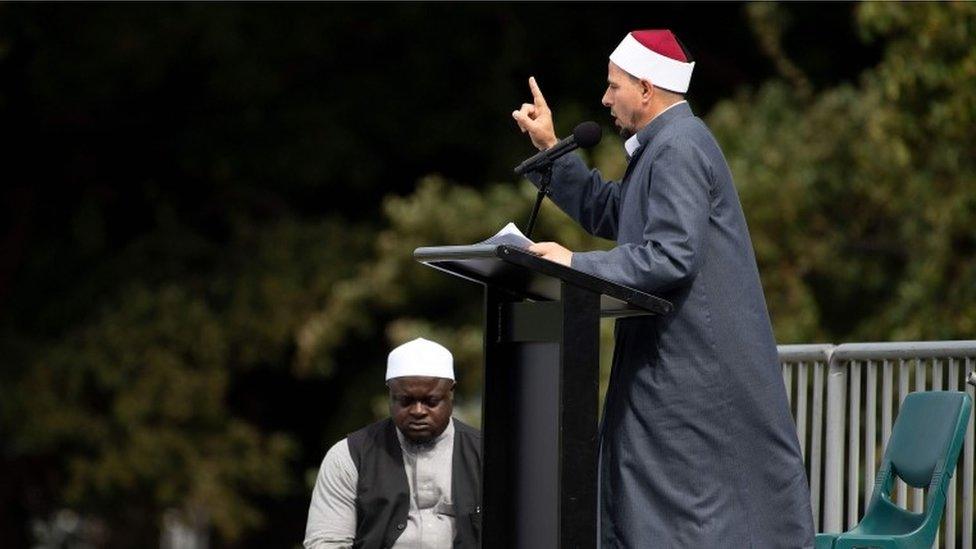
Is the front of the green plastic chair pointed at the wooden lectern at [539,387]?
yes

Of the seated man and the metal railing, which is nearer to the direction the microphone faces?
the metal railing

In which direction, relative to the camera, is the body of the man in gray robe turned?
to the viewer's left

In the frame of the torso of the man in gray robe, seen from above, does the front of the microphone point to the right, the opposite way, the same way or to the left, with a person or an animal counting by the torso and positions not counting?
the opposite way

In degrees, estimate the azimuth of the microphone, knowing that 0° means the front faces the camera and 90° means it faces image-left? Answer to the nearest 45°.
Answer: approximately 270°

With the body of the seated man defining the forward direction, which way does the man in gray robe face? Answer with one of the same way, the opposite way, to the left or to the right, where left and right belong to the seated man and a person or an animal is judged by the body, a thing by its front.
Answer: to the right

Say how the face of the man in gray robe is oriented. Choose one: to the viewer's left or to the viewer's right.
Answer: to the viewer's left

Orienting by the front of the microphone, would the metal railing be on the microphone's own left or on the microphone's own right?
on the microphone's own left

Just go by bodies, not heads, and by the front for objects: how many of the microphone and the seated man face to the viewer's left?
0
